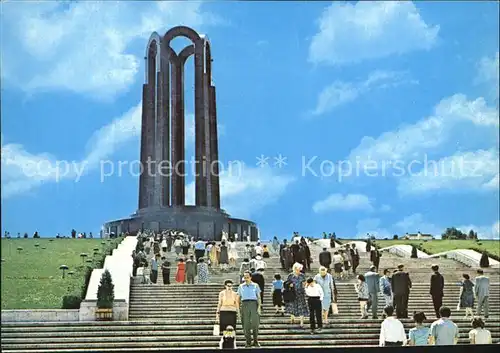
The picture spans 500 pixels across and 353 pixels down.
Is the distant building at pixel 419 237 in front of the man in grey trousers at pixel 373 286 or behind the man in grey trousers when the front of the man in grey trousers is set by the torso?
in front

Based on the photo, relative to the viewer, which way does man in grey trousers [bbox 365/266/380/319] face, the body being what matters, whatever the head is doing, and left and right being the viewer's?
facing away from the viewer

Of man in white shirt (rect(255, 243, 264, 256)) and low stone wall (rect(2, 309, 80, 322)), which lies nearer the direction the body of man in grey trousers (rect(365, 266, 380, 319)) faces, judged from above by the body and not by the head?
the man in white shirt

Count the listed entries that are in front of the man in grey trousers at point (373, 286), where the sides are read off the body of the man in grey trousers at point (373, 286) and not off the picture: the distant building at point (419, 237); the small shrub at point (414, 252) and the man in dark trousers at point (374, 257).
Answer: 3

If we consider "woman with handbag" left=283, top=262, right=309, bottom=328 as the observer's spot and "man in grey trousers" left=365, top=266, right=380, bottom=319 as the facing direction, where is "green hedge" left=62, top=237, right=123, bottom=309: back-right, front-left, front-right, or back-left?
back-left

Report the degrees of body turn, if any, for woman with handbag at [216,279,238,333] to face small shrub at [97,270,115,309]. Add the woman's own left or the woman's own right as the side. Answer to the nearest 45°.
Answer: approximately 135° to the woman's own right

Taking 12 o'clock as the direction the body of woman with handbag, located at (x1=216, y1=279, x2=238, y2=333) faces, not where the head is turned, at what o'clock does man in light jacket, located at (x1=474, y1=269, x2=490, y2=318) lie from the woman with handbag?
The man in light jacket is roughly at 8 o'clock from the woman with handbag.

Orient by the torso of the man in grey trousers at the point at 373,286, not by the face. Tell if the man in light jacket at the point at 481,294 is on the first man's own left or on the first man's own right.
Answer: on the first man's own right

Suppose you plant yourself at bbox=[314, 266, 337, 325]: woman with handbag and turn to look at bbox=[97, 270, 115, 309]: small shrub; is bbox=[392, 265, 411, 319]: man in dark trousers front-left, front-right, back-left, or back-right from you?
back-right
